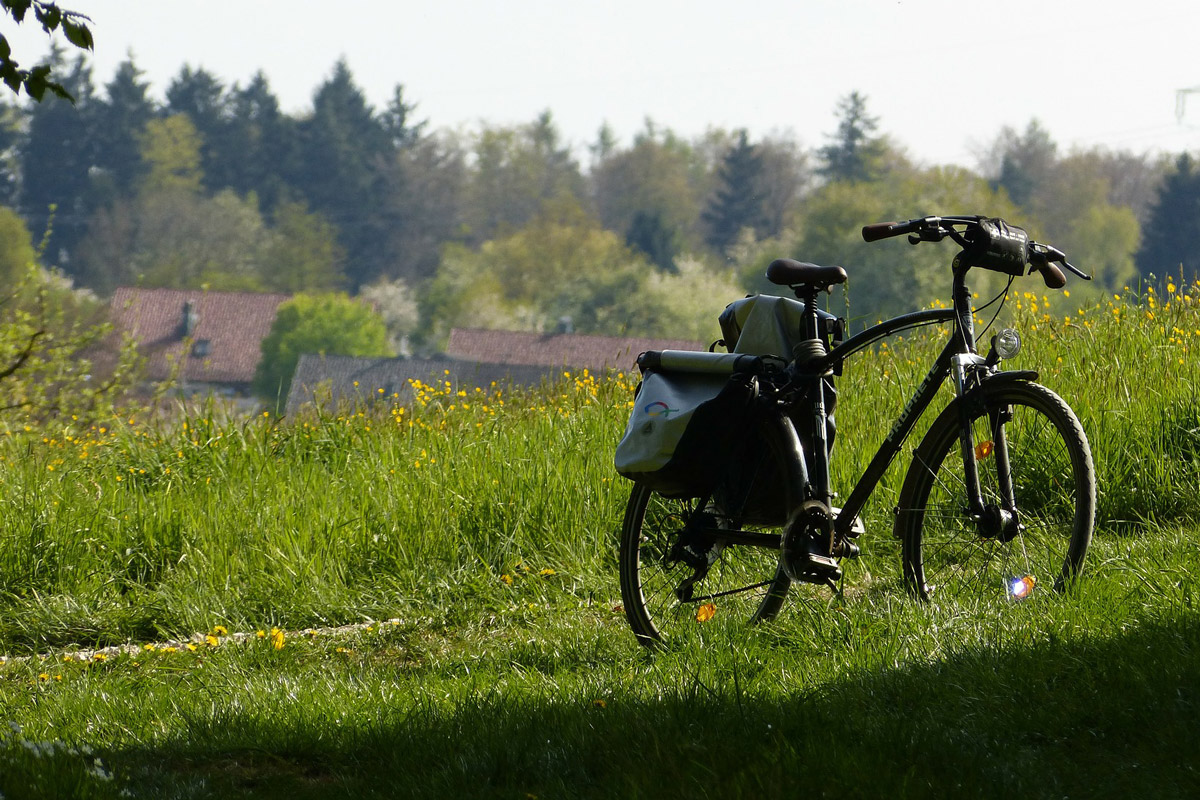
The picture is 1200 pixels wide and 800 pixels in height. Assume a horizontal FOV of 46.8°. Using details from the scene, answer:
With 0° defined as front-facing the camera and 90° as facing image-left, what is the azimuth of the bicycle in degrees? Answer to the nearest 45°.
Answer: approximately 315°
